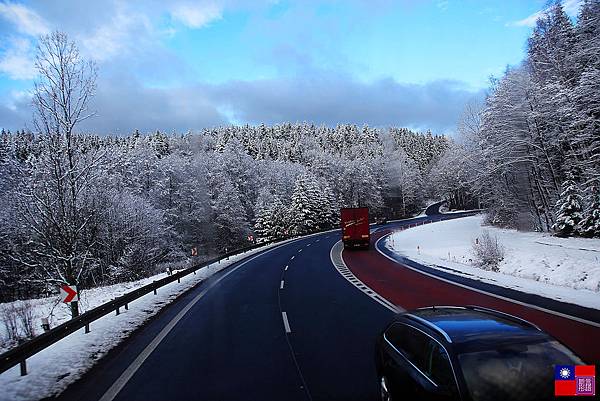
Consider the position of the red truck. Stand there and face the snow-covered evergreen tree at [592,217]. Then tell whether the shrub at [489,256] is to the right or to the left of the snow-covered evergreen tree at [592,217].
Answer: right

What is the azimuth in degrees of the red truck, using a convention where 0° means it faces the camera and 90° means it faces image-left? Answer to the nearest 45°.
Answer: approximately 180°

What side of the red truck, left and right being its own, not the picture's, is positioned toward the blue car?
back

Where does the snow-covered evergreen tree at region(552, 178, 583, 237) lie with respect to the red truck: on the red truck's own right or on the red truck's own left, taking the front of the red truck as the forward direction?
on the red truck's own right

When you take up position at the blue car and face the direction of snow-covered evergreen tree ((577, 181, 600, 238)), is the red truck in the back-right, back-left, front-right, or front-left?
front-left

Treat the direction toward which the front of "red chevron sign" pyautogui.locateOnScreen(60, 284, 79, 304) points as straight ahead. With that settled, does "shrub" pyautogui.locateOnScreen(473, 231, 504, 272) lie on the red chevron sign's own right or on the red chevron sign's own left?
on the red chevron sign's own left

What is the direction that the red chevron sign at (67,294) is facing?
toward the camera

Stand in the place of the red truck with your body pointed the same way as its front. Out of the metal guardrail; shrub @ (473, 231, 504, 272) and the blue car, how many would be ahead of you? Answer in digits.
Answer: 0

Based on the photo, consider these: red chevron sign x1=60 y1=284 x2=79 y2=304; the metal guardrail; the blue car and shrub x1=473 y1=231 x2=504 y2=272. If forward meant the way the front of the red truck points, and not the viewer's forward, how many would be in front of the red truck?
0

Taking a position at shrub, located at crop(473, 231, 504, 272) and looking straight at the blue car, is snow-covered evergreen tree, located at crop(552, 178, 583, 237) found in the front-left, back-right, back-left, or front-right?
back-left

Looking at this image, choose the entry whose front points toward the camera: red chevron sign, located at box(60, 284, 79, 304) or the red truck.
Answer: the red chevron sign

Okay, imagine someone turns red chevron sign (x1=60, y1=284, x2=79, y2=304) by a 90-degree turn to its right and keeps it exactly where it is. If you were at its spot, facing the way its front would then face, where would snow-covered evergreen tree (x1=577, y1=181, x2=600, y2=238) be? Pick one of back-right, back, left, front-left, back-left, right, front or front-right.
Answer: back

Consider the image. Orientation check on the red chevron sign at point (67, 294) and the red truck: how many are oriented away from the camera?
1

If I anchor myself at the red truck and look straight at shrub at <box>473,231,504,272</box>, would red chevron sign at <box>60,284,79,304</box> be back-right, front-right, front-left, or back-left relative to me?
front-right

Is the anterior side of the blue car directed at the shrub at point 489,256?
no
